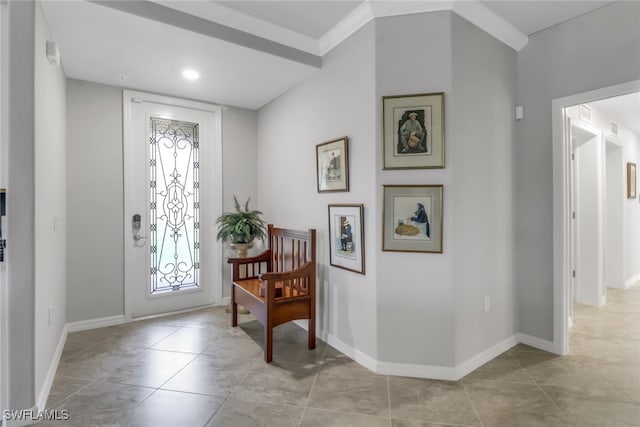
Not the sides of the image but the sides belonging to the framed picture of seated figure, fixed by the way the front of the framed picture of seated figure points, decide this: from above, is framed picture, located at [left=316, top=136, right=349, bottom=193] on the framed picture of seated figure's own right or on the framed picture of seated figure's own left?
on the framed picture of seated figure's own right

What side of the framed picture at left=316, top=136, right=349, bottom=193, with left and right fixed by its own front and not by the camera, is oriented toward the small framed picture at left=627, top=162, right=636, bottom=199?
back

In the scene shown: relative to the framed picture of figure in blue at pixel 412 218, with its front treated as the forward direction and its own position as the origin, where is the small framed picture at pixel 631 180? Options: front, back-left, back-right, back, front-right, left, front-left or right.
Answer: back-left

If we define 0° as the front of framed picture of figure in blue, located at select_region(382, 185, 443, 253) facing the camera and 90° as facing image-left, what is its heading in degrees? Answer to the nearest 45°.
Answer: approximately 0°

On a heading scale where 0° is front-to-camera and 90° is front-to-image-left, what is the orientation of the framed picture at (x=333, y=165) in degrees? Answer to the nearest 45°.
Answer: approximately 45°

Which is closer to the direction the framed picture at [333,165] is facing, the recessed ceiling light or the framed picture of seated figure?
the recessed ceiling light

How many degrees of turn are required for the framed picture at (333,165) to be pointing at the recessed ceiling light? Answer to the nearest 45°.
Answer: approximately 45° to its right
